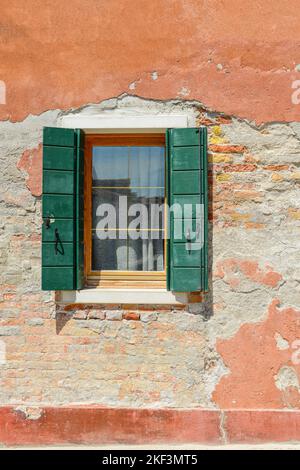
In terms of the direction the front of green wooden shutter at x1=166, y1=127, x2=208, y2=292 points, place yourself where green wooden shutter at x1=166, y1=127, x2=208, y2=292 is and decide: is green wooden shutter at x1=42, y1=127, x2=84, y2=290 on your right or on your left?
on your right

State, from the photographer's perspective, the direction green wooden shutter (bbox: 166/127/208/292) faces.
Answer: facing the viewer

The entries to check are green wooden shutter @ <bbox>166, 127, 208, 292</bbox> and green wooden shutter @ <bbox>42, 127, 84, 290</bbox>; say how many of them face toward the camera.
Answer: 2

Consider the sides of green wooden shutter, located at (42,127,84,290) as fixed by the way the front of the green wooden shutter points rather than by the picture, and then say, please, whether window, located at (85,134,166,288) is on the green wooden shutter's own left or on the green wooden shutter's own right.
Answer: on the green wooden shutter's own left

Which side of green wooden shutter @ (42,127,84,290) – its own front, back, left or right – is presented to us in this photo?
front

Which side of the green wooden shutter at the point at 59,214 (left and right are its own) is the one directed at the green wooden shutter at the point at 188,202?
left
